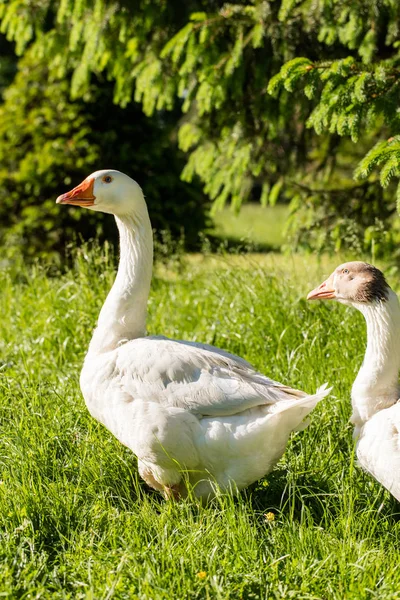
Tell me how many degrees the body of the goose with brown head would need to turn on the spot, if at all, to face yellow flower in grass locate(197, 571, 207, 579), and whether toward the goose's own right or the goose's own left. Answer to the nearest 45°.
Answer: approximately 45° to the goose's own left

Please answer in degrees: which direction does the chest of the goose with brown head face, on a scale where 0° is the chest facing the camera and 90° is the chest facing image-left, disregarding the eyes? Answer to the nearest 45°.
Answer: approximately 90°

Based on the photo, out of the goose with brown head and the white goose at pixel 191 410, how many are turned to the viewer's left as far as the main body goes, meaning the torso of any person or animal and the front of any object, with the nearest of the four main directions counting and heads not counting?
2

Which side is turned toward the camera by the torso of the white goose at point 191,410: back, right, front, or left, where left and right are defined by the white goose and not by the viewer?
left

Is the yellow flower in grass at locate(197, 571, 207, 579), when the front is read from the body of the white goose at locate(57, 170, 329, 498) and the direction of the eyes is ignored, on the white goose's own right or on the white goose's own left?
on the white goose's own left
